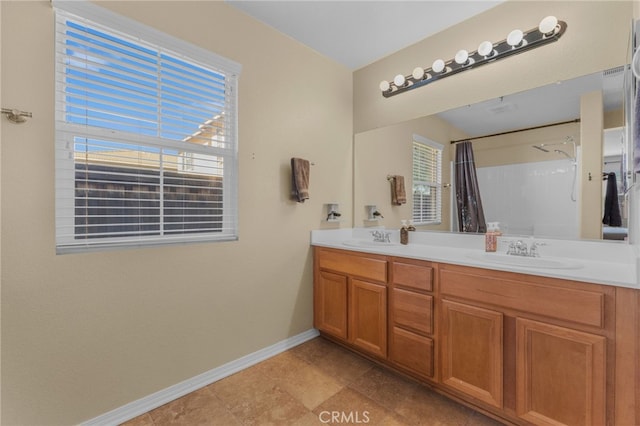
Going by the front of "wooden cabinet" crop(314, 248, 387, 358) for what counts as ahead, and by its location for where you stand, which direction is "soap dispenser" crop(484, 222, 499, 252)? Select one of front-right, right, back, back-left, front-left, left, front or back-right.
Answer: back-left

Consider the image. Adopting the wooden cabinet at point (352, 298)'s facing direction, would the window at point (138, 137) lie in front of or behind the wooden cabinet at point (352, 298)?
in front

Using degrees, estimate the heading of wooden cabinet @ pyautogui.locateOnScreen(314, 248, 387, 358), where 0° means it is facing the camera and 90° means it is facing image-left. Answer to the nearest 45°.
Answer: approximately 45°

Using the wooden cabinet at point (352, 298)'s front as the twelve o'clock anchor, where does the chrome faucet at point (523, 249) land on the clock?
The chrome faucet is roughly at 8 o'clock from the wooden cabinet.
